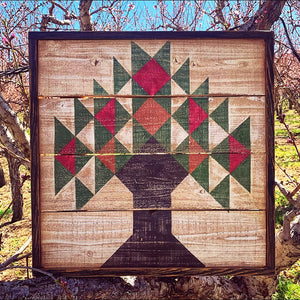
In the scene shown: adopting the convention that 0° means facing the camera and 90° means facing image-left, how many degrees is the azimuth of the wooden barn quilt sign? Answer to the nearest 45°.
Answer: approximately 0°
